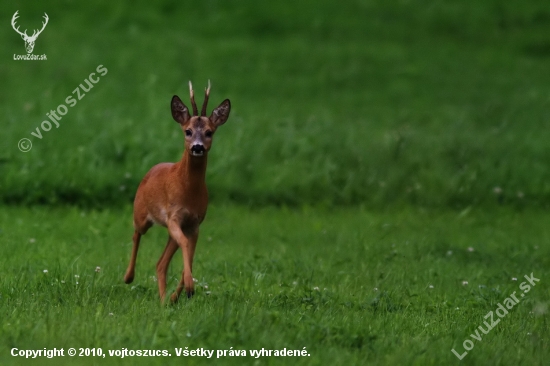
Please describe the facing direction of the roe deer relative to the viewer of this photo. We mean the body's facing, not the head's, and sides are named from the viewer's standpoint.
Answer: facing the viewer and to the right of the viewer
